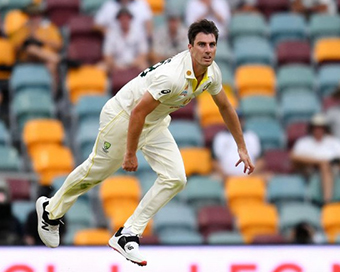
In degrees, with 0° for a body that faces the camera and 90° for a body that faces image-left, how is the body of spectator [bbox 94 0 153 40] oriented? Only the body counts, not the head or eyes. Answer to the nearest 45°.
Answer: approximately 0°

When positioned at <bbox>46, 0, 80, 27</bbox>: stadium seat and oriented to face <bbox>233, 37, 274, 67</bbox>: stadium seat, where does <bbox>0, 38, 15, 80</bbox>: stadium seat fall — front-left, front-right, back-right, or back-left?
back-right

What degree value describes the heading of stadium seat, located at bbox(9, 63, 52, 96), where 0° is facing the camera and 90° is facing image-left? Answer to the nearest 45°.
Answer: approximately 0°

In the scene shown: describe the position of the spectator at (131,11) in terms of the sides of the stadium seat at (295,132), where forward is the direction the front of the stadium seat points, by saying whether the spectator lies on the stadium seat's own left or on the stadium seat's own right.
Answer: on the stadium seat's own right
